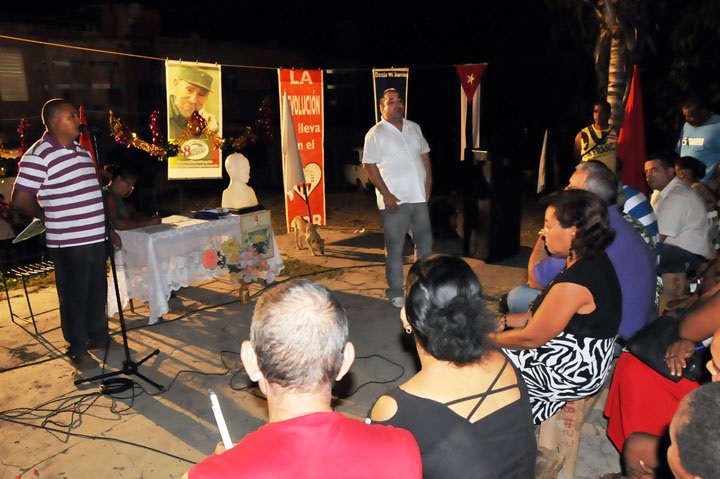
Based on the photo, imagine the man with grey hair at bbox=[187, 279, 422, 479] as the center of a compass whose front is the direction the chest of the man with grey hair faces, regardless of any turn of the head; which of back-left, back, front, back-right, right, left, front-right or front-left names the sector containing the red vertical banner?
front

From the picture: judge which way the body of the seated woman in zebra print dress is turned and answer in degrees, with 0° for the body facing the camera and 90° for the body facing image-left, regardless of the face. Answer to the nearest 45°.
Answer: approximately 90°

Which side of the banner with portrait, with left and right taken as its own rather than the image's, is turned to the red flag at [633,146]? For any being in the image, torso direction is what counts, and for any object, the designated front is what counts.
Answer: left

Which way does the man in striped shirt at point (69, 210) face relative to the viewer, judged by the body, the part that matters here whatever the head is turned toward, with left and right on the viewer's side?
facing the viewer and to the right of the viewer

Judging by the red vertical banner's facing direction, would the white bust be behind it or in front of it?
in front

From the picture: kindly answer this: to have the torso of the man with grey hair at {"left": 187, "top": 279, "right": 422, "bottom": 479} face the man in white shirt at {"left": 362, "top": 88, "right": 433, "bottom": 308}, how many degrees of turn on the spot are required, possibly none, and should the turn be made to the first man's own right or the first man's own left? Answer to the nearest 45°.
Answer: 0° — they already face them

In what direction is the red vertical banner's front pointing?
toward the camera

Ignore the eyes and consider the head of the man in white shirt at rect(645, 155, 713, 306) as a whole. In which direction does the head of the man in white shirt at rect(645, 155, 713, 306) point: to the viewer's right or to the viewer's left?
to the viewer's left

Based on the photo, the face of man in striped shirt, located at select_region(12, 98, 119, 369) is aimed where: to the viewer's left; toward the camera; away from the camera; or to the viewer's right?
to the viewer's right

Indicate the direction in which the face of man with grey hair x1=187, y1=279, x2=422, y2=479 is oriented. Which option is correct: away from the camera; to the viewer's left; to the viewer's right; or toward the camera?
away from the camera

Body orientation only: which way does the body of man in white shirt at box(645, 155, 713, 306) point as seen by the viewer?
to the viewer's left

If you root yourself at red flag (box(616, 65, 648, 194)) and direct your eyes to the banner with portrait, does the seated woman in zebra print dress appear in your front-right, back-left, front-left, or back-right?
front-left

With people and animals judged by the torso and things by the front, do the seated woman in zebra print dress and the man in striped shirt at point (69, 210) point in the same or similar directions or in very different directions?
very different directions

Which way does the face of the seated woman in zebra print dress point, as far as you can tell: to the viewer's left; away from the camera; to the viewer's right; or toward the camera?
to the viewer's left

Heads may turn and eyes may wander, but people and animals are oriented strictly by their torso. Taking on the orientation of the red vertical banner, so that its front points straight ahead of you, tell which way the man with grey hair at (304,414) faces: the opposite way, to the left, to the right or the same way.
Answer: the opposite way

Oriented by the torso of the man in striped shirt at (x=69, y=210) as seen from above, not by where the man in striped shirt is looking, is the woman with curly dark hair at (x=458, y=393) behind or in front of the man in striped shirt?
in front
